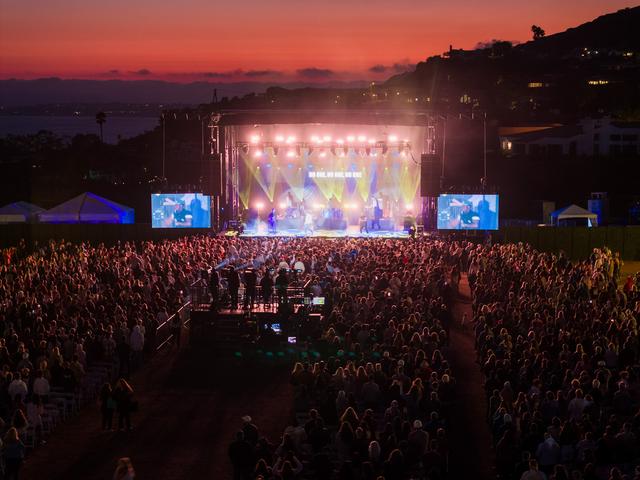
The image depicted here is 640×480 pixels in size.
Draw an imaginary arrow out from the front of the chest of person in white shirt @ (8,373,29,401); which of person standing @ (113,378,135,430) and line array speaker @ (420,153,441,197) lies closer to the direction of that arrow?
the line array speaker

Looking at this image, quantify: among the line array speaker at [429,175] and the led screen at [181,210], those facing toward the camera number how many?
2

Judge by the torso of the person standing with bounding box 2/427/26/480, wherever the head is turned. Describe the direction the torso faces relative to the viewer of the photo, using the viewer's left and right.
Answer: facing away from the viewer and to the right of the viewer

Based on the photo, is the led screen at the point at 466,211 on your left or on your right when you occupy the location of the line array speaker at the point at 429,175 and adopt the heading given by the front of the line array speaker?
on your left

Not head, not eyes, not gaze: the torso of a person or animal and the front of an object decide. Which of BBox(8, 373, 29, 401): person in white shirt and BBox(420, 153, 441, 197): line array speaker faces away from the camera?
the person in white shirt

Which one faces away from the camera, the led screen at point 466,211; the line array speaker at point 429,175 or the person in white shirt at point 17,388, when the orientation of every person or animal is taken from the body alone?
the person in white shirt

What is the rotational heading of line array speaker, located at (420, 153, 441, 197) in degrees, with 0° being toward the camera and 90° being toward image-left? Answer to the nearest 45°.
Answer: approximately 0°

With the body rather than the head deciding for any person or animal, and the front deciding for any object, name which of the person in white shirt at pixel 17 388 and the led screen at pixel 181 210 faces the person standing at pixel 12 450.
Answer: the led screen

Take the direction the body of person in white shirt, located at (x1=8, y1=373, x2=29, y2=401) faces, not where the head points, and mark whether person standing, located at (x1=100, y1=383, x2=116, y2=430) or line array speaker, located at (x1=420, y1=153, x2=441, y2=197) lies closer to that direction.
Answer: the line array speaker

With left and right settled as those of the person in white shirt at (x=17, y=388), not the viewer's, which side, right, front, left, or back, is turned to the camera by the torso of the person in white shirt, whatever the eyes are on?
back

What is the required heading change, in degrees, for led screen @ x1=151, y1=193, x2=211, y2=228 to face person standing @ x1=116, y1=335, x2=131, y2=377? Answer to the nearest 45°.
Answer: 0° — it already faces them
